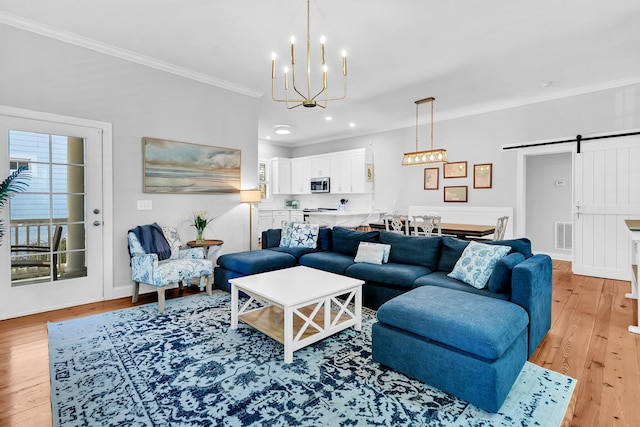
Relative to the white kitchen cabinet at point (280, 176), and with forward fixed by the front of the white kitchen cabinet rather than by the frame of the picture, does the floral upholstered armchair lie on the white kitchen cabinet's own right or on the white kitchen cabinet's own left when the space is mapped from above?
on the white kitchen cabinet's own right

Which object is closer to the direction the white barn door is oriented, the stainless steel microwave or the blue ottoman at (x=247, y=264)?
the blue ottoman

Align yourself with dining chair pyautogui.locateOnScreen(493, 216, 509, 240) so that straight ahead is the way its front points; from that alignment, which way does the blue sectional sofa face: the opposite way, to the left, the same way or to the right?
to the left

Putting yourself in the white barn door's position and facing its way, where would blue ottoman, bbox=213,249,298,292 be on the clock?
The blue ottoman is roughly at 12 o'clock from the white barn door.

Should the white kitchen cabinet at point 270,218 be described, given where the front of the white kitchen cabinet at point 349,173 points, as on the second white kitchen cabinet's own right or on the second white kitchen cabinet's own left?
on the second white kitchen cabinet's own right

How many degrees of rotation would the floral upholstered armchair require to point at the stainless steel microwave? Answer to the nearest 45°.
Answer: approximately 90° to its left

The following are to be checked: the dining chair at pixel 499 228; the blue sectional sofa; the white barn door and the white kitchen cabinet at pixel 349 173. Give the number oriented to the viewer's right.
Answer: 0

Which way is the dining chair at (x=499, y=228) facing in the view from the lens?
facing away from the viewer and to the left of the viewer

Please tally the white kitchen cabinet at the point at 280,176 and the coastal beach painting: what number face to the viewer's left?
0

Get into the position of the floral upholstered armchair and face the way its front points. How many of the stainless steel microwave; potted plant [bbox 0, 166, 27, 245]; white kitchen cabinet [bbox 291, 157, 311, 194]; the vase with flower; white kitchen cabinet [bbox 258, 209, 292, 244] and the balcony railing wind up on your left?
4

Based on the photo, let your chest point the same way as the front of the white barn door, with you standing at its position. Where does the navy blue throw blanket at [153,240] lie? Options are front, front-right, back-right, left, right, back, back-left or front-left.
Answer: front

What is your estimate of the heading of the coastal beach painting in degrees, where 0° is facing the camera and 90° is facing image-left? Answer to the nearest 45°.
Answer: approximately 315°

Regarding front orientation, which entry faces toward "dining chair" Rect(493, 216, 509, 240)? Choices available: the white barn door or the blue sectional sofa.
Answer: the white barn door

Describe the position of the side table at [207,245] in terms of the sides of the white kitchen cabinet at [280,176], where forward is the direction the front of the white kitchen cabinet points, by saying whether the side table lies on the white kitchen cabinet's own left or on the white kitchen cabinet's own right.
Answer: on the white kitchen cabinet's own right

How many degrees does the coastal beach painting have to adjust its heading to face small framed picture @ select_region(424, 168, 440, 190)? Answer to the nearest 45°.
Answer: approximately 45° to its left

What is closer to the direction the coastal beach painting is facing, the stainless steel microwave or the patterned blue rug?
the patterned blue rug

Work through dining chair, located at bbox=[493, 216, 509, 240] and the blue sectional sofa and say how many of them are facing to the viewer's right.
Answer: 0

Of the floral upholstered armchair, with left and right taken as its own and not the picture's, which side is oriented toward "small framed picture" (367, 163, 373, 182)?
left

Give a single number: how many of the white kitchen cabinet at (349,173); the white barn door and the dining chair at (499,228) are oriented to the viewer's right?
0

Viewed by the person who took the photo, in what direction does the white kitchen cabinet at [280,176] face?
facing the viewer and to the right of the viewer
